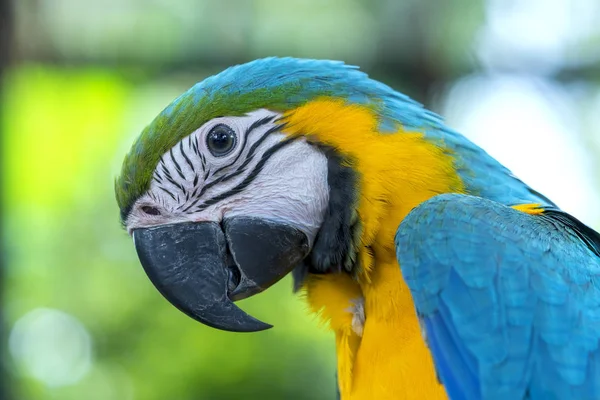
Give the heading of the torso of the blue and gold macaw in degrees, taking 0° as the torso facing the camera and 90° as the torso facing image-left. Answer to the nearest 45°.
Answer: approximately 90°
